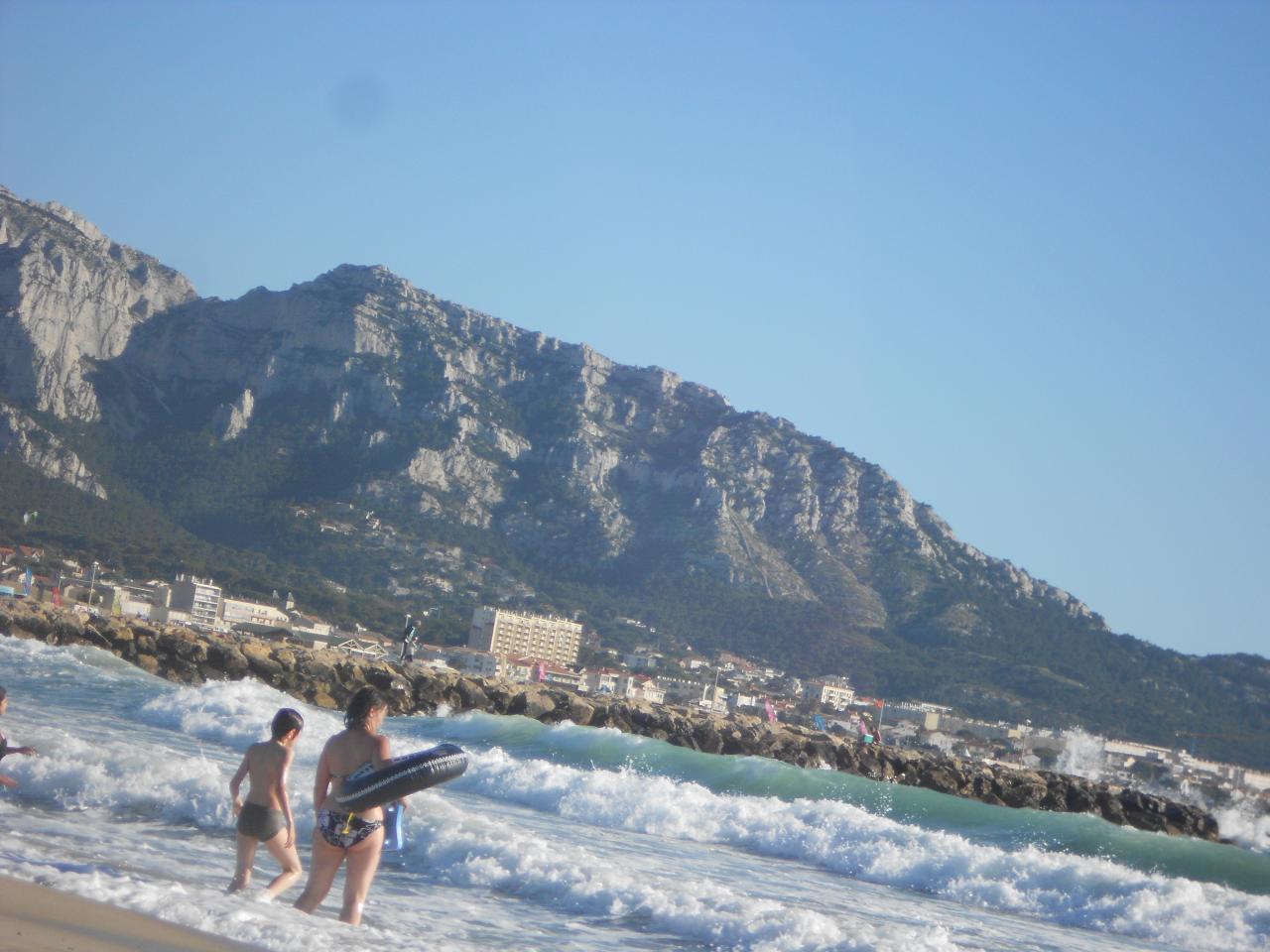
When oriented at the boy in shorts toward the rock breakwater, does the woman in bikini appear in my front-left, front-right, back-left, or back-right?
back-right

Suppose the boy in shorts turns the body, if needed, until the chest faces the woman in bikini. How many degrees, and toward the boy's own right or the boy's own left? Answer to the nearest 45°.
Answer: approximately 90° to the boy's own right

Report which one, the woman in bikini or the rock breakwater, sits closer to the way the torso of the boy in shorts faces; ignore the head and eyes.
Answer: the rock breakwater

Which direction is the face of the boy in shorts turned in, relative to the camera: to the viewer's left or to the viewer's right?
to the viewer's right

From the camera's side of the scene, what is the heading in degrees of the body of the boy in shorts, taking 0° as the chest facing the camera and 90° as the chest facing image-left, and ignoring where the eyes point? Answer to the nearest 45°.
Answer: approximately 225°

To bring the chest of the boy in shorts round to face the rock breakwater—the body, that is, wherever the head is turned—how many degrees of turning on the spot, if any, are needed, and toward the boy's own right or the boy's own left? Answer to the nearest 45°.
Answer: approximately 45° to the boy's own left
